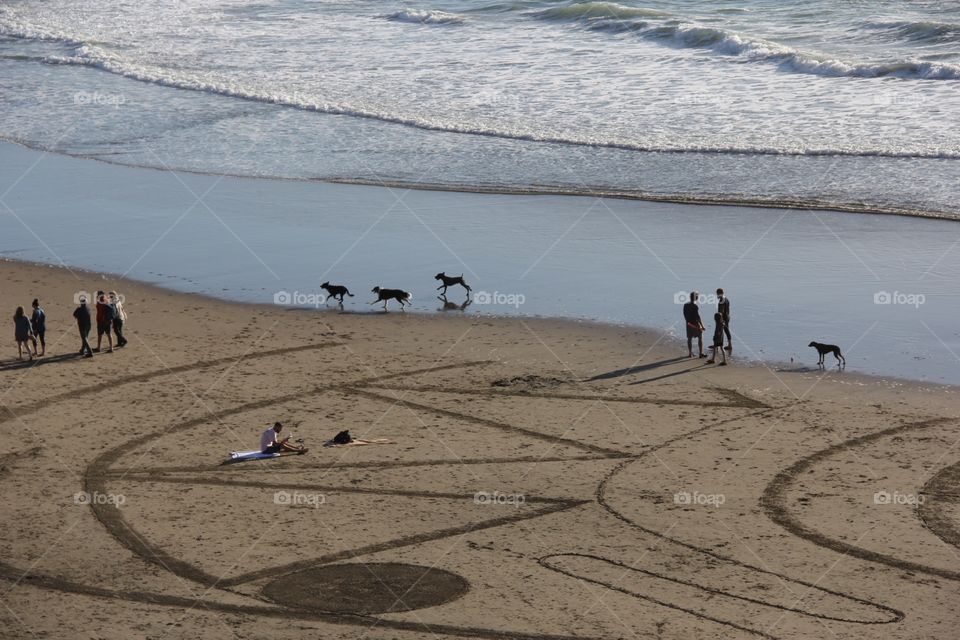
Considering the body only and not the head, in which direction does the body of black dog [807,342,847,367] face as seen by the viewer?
to the viewer's left

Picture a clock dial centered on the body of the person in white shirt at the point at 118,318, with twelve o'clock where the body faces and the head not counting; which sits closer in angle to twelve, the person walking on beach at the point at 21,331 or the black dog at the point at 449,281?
the person walking on beach

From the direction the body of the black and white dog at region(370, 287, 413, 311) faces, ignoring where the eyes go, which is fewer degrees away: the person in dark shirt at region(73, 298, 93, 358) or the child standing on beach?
the person in dark shirt

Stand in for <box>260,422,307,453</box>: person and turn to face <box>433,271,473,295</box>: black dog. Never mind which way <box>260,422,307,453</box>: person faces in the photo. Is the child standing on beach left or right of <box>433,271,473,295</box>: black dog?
right

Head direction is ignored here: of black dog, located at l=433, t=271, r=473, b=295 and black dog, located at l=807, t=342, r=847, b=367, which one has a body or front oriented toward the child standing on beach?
black dog, located at l=807, t=342, r=847, b=367

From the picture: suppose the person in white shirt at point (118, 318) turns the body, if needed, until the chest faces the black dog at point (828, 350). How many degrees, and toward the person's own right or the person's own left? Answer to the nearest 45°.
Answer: approximately 135° to the person's own left

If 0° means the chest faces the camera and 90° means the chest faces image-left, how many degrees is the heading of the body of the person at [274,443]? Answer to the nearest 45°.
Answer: approximately 270°

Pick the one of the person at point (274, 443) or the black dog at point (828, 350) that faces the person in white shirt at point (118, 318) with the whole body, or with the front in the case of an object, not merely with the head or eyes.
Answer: the black dog

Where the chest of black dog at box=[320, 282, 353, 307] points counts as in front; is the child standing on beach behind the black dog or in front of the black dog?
behind
